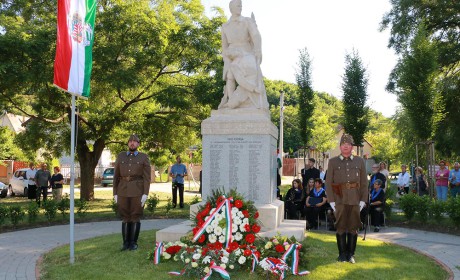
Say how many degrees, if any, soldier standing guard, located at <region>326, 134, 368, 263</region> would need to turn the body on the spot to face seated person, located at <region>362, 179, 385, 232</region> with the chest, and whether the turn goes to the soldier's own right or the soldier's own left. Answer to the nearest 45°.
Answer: approximately 180°

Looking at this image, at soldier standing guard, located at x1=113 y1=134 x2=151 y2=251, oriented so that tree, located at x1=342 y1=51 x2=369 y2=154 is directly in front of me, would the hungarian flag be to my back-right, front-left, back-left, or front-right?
back-left

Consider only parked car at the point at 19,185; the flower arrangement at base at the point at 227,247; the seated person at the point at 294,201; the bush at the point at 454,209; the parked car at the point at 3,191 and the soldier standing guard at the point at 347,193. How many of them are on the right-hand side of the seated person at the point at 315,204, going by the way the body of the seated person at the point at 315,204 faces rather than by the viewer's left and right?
3

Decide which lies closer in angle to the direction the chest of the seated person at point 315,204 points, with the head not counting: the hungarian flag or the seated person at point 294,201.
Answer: the hungarian flag

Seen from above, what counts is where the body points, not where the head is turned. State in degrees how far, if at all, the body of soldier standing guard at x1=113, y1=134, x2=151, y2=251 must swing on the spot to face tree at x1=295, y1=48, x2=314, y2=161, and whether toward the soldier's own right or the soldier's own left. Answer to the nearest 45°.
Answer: approximately 135° to the soldier's own left

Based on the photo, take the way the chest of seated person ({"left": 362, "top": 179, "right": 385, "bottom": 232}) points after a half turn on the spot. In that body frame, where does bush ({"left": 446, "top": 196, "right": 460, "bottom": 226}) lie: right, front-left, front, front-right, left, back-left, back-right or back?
front-right

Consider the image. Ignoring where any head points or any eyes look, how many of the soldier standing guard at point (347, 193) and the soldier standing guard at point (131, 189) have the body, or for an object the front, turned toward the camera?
2
